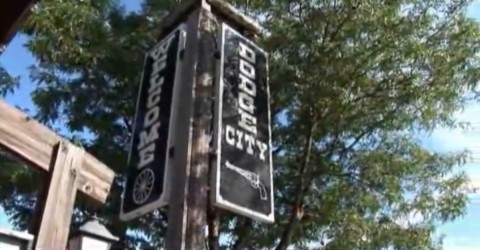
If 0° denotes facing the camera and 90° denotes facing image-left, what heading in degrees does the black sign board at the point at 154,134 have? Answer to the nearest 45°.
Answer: approximately 45°

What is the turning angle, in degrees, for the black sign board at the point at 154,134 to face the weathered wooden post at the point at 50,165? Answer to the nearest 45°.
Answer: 0° — it already faces it
